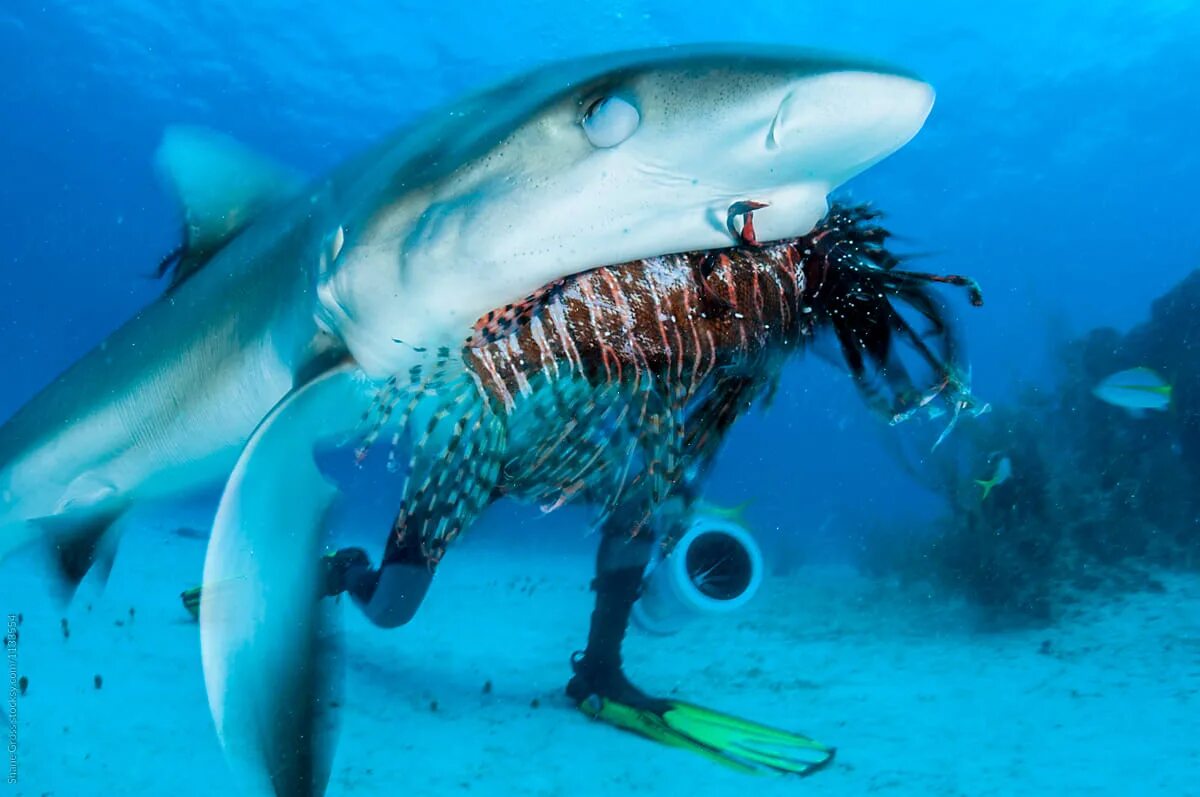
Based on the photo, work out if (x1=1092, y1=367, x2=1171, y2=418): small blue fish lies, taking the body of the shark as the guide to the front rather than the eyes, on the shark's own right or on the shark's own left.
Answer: on the shark's own left

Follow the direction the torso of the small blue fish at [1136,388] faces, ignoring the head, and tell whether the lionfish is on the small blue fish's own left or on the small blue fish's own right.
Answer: on the small blue fish's own left

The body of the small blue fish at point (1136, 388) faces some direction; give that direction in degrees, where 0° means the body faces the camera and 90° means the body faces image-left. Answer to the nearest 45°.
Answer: approximately 90°

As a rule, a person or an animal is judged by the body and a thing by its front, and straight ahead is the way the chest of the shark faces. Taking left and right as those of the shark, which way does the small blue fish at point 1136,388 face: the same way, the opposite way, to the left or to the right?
the opposite way

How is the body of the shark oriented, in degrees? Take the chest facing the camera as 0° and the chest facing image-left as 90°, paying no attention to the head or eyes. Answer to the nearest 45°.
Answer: approximately 315°

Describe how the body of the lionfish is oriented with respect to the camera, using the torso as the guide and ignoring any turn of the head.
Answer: to the viewer's right

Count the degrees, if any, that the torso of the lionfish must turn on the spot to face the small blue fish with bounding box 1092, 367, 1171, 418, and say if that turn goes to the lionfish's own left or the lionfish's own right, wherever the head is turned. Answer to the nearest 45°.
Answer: approximately 45° to the lionfish's own left
